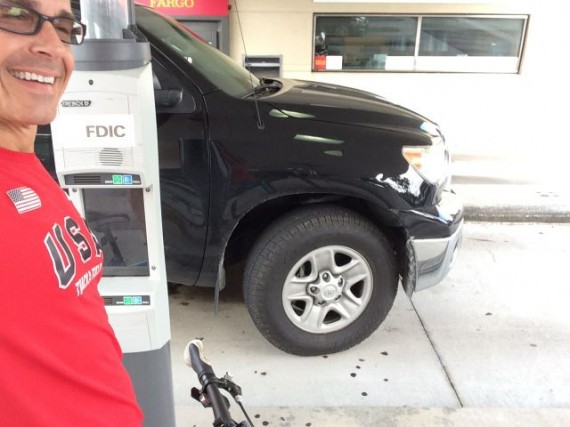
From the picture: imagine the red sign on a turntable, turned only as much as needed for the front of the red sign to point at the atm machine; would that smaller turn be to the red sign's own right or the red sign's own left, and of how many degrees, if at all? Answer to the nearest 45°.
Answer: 0° — it already faces it

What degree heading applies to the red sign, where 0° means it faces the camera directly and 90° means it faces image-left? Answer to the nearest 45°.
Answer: approximately 0°

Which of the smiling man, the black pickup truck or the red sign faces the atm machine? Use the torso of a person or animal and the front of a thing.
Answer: the red sign

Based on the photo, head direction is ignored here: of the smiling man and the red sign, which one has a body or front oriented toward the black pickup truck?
the red sign

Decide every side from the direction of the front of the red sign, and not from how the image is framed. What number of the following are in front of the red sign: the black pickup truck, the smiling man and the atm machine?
3

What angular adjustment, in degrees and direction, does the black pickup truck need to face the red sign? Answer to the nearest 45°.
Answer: approximately 90° to its left

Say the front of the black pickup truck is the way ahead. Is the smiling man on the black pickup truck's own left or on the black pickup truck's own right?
on the black pickup truck's own right

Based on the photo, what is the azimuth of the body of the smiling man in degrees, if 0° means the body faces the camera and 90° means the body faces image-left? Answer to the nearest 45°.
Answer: approximately 315°

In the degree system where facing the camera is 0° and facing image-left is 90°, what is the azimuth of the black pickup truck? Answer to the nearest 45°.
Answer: approximately 270°

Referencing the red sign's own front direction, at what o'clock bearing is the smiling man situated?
The smiling man is roughly at 12 o'clock from the red sign.

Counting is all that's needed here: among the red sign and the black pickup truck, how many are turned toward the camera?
1
